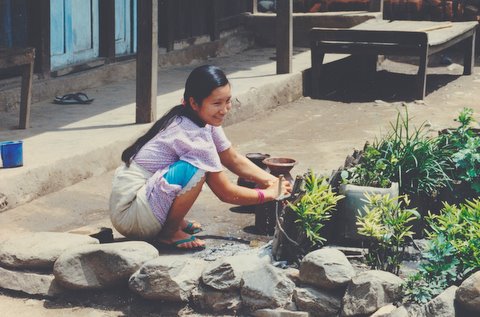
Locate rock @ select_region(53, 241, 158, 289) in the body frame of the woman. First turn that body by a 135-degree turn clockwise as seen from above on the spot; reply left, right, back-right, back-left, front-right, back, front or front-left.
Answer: front

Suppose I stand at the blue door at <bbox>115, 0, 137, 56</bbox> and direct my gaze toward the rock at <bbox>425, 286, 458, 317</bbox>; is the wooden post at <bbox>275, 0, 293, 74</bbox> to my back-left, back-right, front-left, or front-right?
front-left

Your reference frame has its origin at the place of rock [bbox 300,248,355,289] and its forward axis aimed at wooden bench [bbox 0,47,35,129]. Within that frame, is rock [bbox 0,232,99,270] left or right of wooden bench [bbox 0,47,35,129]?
left

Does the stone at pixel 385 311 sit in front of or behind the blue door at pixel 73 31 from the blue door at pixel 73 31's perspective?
in front

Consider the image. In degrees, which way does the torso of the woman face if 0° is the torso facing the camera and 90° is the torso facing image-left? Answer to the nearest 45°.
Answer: approximately 270°

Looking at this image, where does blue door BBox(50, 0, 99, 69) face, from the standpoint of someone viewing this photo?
facing the viewer and to the right of the viewer

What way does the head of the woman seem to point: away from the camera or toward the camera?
toward the camera

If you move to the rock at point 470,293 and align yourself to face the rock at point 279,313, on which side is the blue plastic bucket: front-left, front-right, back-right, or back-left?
front-right

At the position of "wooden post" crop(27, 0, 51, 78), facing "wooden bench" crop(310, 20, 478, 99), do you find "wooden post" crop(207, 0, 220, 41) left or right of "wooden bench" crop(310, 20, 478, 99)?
left

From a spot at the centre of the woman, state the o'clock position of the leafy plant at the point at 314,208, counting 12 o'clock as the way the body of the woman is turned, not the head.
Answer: The leafy plant is roughly at 1 o'clock from the woman.

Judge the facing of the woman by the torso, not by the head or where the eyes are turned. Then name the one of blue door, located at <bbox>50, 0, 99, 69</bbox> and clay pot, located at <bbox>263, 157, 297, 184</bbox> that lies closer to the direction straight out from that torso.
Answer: the clay pot

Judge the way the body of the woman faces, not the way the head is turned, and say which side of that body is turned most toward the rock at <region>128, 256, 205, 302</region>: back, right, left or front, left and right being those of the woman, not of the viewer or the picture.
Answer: right

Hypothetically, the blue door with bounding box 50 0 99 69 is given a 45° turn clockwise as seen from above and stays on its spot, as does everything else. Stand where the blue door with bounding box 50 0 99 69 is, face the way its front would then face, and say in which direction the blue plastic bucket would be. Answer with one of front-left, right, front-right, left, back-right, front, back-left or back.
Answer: front
